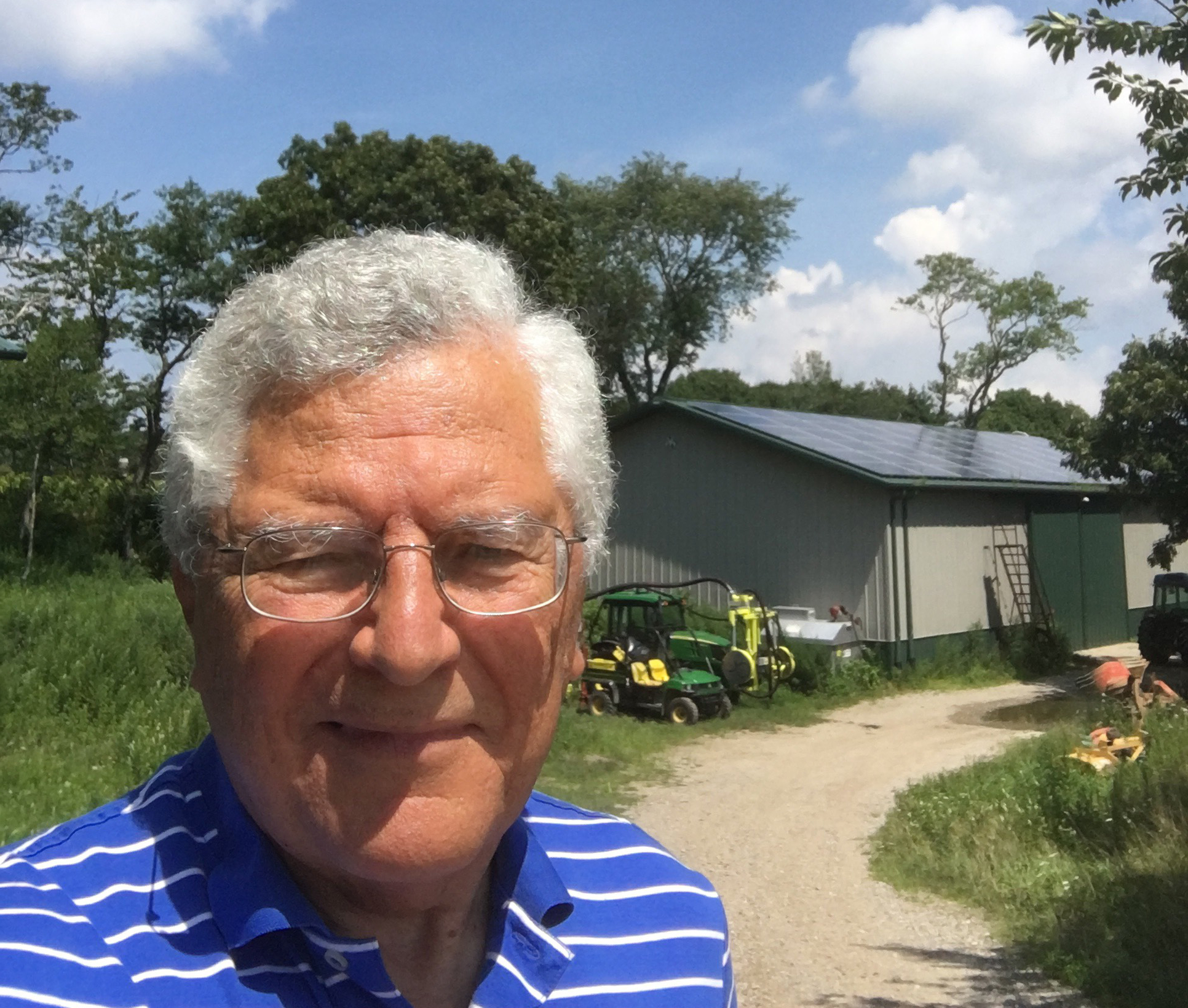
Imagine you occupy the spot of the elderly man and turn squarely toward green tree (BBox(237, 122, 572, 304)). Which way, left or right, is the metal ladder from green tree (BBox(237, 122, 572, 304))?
right

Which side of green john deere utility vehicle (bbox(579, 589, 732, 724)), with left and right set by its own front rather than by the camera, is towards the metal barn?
left

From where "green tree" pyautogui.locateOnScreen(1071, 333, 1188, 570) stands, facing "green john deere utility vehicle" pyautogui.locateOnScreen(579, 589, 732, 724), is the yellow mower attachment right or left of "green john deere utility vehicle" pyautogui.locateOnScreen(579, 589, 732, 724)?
left

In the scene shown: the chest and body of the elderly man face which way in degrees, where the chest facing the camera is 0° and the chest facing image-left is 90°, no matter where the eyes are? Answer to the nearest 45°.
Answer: approximately 0°

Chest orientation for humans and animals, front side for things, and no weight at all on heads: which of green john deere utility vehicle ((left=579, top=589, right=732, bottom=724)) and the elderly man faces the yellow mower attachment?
the green john deere utility vehicle

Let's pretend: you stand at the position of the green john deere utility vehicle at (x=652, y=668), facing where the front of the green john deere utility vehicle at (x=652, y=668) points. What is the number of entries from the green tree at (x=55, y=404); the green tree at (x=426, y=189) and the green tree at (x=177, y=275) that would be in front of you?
0

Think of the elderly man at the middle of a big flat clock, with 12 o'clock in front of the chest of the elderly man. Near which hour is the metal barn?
The metal barn is roughly at 7 o'clock from the elderly man.

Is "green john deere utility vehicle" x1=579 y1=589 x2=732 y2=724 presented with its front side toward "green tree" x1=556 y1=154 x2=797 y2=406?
no

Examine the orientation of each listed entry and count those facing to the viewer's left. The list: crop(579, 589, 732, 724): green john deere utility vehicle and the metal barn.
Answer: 0

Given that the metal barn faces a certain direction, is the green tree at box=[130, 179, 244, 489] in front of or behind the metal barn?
behind

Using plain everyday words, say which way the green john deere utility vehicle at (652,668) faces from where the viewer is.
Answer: facing the viewer and to the right of the viewer

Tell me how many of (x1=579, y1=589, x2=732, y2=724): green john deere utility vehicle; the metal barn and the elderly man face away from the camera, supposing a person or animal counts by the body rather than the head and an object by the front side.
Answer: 0

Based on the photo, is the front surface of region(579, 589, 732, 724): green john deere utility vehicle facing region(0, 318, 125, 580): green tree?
no

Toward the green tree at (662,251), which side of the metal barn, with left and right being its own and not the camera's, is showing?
back

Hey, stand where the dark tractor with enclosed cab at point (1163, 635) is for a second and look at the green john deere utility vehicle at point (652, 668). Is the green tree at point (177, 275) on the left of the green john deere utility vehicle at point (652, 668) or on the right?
right

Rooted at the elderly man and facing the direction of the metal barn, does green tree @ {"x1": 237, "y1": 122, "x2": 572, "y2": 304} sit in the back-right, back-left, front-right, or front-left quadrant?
front-left

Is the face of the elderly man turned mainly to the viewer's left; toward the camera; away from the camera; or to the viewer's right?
toward the camera
